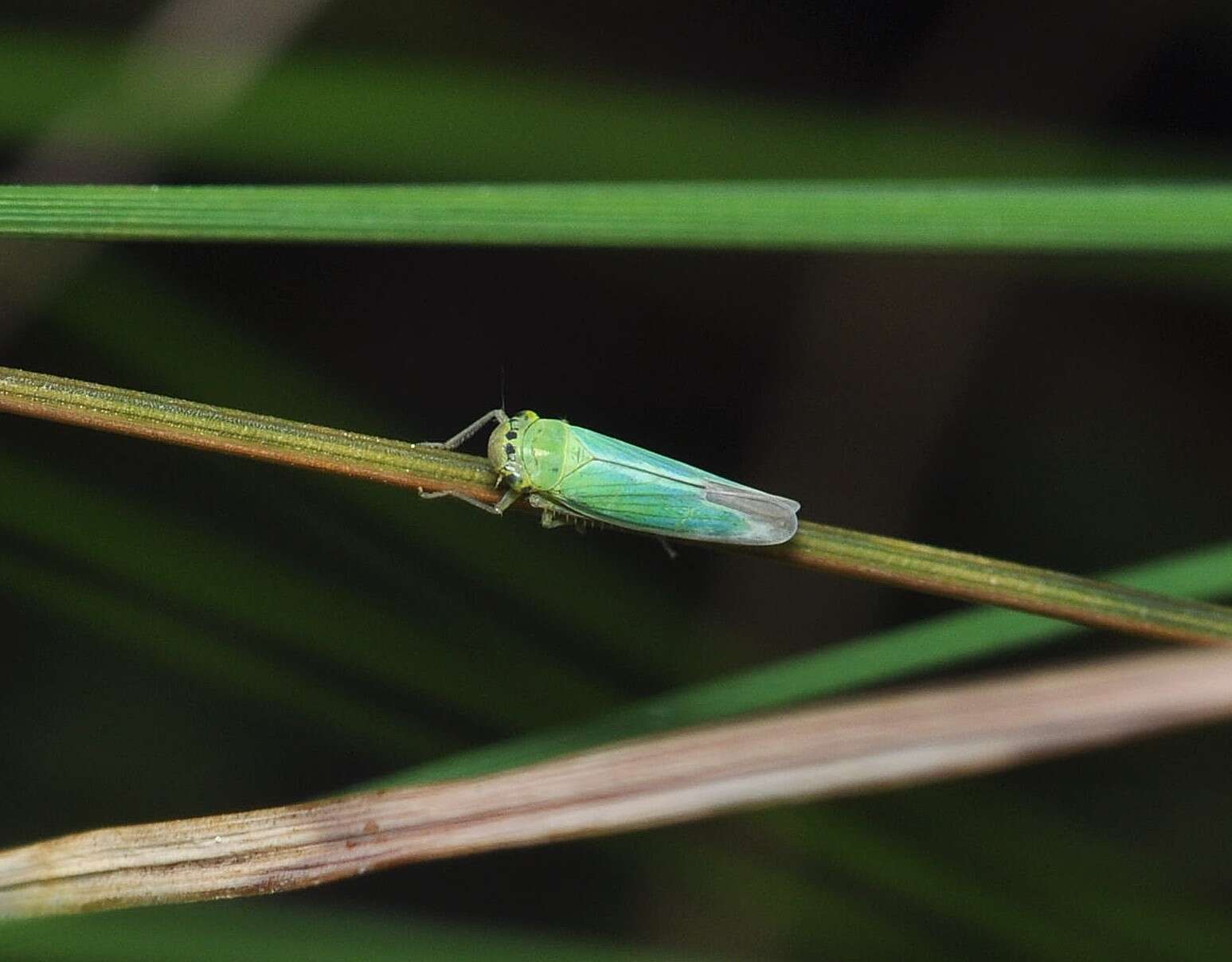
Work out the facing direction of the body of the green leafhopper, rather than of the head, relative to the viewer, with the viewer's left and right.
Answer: facing to the left of the viewer
